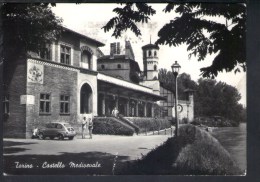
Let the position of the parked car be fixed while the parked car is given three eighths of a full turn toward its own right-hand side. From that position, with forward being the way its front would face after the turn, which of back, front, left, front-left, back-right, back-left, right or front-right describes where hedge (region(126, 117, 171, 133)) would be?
front

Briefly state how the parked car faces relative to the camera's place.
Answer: facing away from the viewer and to the left of the viewer

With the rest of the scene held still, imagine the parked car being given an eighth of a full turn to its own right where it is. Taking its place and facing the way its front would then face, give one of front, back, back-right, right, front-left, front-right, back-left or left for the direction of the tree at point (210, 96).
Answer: right
